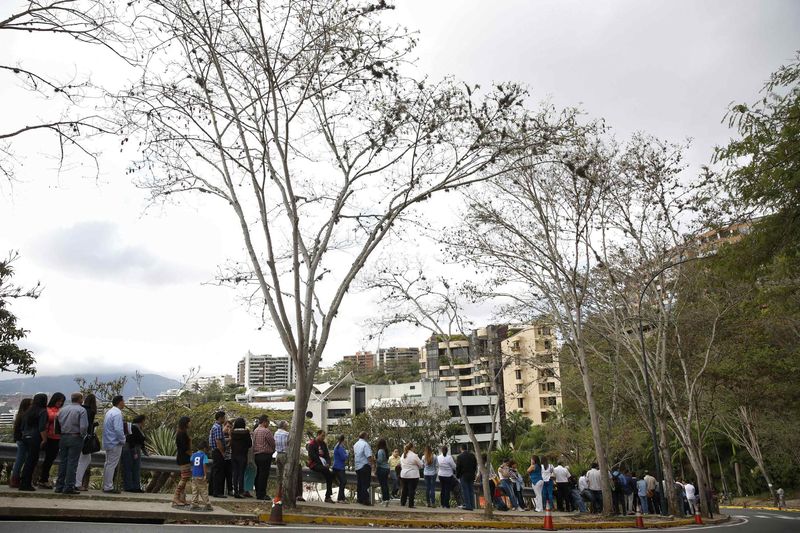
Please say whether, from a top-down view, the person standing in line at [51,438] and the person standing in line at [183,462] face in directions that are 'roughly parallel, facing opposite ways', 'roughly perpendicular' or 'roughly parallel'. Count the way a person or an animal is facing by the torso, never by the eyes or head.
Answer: roughly parallel

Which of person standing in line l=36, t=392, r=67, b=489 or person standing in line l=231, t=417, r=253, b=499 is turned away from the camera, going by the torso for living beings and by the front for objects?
person standing in line l=231, t=417, r=253, b=499

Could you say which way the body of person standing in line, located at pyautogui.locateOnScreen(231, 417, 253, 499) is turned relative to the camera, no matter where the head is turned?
away from the camera
